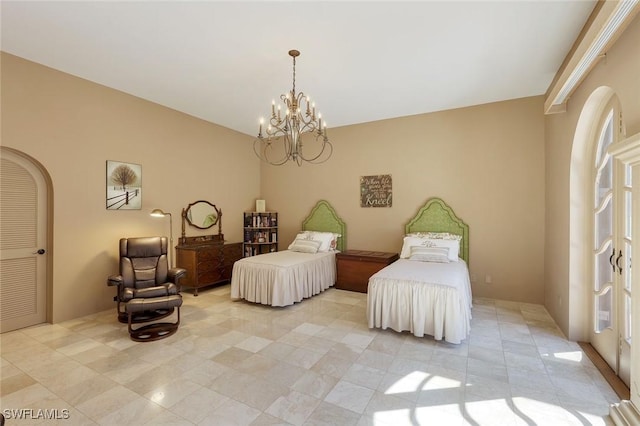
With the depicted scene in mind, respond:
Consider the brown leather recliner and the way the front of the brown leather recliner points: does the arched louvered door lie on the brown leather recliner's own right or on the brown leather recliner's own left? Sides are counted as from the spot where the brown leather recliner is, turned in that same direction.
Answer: on the brown leather recliner's own right

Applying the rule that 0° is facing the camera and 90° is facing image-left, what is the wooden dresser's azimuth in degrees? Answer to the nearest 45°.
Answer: approximately 315°

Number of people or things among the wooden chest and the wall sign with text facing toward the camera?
2

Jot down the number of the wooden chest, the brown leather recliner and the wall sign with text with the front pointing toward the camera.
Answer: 3

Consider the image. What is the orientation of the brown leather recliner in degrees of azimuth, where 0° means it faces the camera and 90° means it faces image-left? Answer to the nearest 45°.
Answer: approximately 0°

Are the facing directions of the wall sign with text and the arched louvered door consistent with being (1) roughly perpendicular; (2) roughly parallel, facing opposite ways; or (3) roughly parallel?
roughly perpendicular

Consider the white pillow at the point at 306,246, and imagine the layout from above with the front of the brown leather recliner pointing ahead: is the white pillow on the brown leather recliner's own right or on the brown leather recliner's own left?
on the brown leather recliner's own left

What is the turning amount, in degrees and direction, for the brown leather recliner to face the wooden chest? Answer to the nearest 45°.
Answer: approximately 90° to its left

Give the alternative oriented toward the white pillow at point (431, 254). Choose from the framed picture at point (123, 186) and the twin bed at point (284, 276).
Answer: the framed picture

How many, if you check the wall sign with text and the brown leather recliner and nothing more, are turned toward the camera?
2

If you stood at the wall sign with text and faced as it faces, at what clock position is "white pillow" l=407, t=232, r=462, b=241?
The white pillow is roughly at 10 o'clock from the wall sign with text.

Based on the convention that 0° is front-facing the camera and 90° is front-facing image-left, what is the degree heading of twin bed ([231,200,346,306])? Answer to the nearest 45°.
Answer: approximately 45°

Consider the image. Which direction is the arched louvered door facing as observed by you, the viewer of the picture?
facing the viewer and to the right of the viewer
